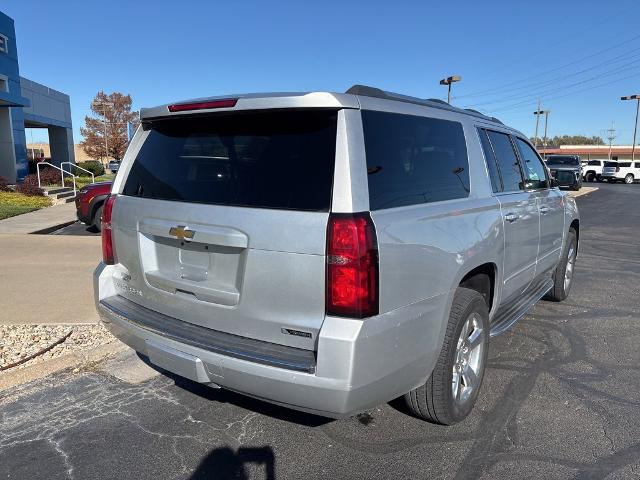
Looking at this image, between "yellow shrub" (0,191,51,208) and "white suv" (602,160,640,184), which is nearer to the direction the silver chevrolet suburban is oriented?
the white suv

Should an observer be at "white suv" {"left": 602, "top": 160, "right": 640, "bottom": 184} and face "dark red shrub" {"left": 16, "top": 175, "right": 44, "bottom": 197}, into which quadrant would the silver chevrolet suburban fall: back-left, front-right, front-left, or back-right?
front-left

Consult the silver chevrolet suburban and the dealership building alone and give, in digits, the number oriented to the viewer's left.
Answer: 0

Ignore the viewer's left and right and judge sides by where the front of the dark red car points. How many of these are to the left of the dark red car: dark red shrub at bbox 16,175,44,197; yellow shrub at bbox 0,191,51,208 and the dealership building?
0

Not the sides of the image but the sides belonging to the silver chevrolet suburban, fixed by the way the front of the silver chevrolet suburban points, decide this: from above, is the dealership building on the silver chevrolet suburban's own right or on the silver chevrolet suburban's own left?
on the silver chevrolet suburban's own left

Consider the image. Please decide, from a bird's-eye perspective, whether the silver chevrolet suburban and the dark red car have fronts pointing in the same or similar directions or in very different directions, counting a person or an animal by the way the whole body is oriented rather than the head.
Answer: very different directions

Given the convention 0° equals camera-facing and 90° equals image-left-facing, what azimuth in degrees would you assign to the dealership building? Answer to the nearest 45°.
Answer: approximately 315°

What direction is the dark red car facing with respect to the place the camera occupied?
facing the viewer and to the left of the viewer

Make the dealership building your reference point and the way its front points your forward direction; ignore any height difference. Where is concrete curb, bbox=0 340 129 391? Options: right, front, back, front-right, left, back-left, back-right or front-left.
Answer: front-right

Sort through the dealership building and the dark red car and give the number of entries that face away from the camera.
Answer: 0

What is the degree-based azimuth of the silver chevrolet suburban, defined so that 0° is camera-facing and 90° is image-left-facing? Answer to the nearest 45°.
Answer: approximately 225°
